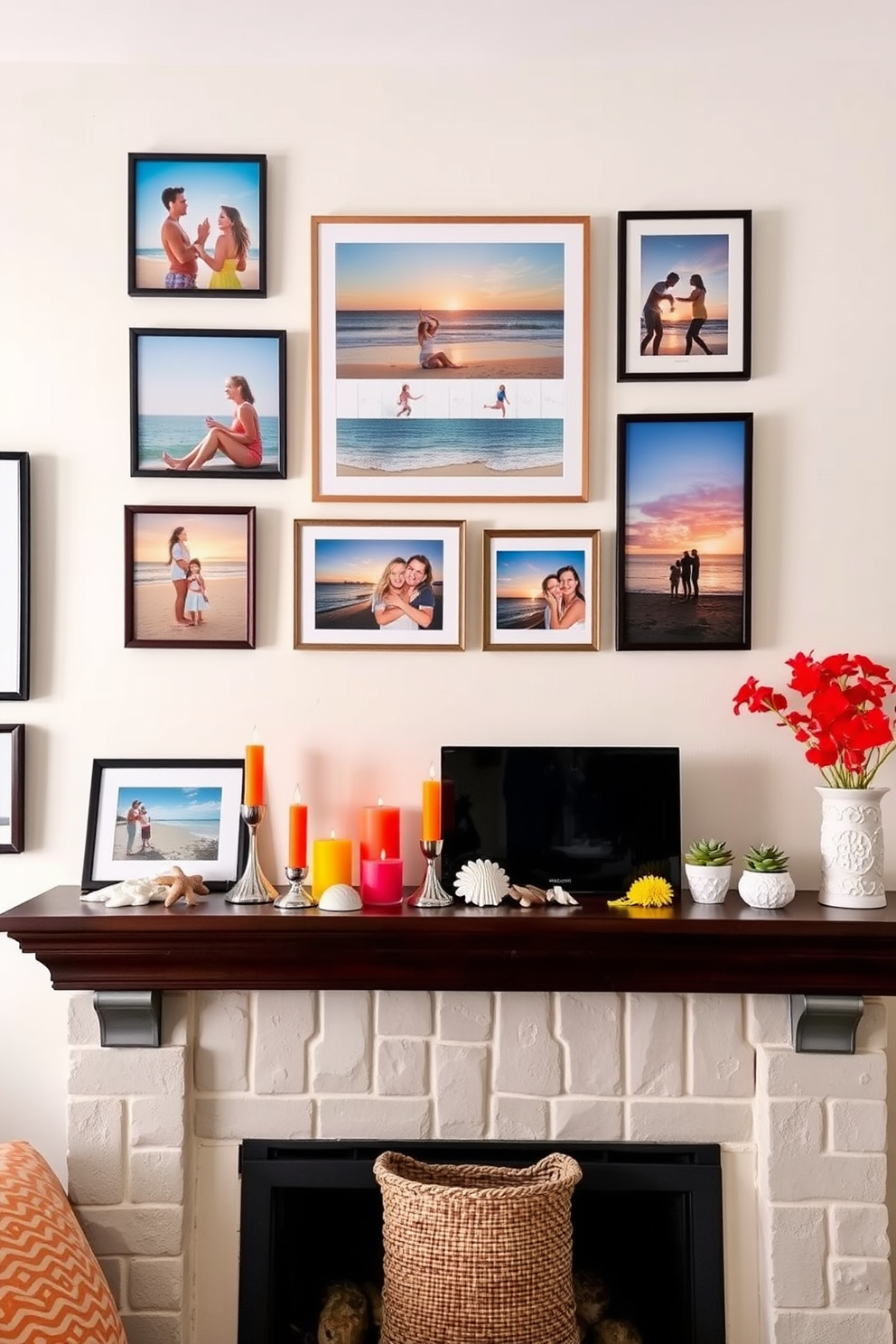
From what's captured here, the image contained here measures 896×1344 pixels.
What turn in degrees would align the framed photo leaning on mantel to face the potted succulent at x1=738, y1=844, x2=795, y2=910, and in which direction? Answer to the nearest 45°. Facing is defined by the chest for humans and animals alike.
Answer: approximately 45° to its left

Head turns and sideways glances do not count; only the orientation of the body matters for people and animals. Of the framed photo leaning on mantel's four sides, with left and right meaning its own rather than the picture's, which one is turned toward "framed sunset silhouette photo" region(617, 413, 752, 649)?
left
